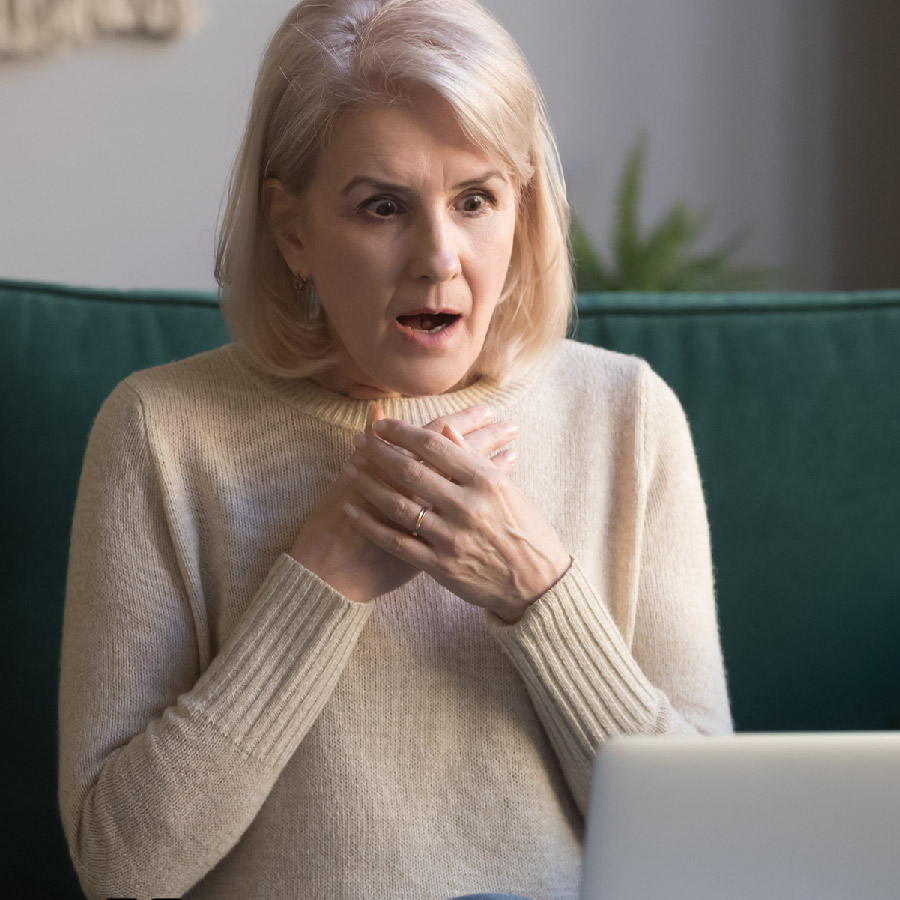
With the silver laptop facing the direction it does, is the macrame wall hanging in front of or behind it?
in front

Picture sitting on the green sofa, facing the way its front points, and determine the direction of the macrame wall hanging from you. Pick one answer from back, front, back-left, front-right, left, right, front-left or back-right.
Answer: back-right

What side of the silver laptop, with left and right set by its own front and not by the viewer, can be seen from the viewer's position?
back

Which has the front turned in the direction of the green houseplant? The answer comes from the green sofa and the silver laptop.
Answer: the silver laptop

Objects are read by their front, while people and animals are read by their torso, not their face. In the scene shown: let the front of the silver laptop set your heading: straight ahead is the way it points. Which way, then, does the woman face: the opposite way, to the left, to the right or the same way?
the opposite way

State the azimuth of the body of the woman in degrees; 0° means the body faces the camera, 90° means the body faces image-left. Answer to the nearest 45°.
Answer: approximately 0°

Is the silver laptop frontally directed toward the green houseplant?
yes

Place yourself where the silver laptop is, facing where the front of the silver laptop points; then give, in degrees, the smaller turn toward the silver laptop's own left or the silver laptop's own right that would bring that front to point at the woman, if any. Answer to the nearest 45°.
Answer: approximately 45° to the silver laptop's own left

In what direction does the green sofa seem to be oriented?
toward the camera

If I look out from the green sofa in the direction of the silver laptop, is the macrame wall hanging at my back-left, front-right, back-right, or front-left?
back-right

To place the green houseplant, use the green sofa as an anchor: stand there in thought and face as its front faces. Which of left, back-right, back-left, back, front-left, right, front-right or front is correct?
back

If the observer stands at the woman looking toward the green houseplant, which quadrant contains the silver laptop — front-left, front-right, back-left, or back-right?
back-right

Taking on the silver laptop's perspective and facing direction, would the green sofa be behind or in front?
in front
